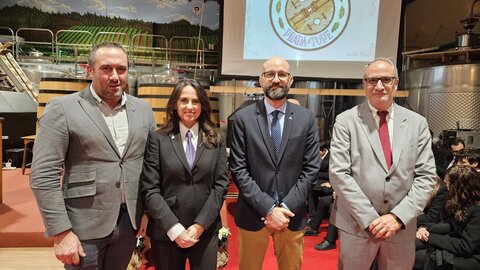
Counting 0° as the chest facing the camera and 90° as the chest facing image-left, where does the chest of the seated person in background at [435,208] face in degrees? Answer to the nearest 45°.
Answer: approximately 90°

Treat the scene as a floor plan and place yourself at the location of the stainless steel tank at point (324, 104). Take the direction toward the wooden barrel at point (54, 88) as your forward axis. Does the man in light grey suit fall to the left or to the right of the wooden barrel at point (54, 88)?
left

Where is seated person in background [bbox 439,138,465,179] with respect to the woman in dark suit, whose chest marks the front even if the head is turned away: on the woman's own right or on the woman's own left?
on the woman's own left

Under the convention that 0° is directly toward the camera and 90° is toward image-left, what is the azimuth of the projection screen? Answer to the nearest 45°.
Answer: approximately 0°

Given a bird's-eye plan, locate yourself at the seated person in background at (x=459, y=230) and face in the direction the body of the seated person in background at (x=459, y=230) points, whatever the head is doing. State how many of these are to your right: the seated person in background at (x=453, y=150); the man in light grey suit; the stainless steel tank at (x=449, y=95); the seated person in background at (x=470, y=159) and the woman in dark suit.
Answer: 3
